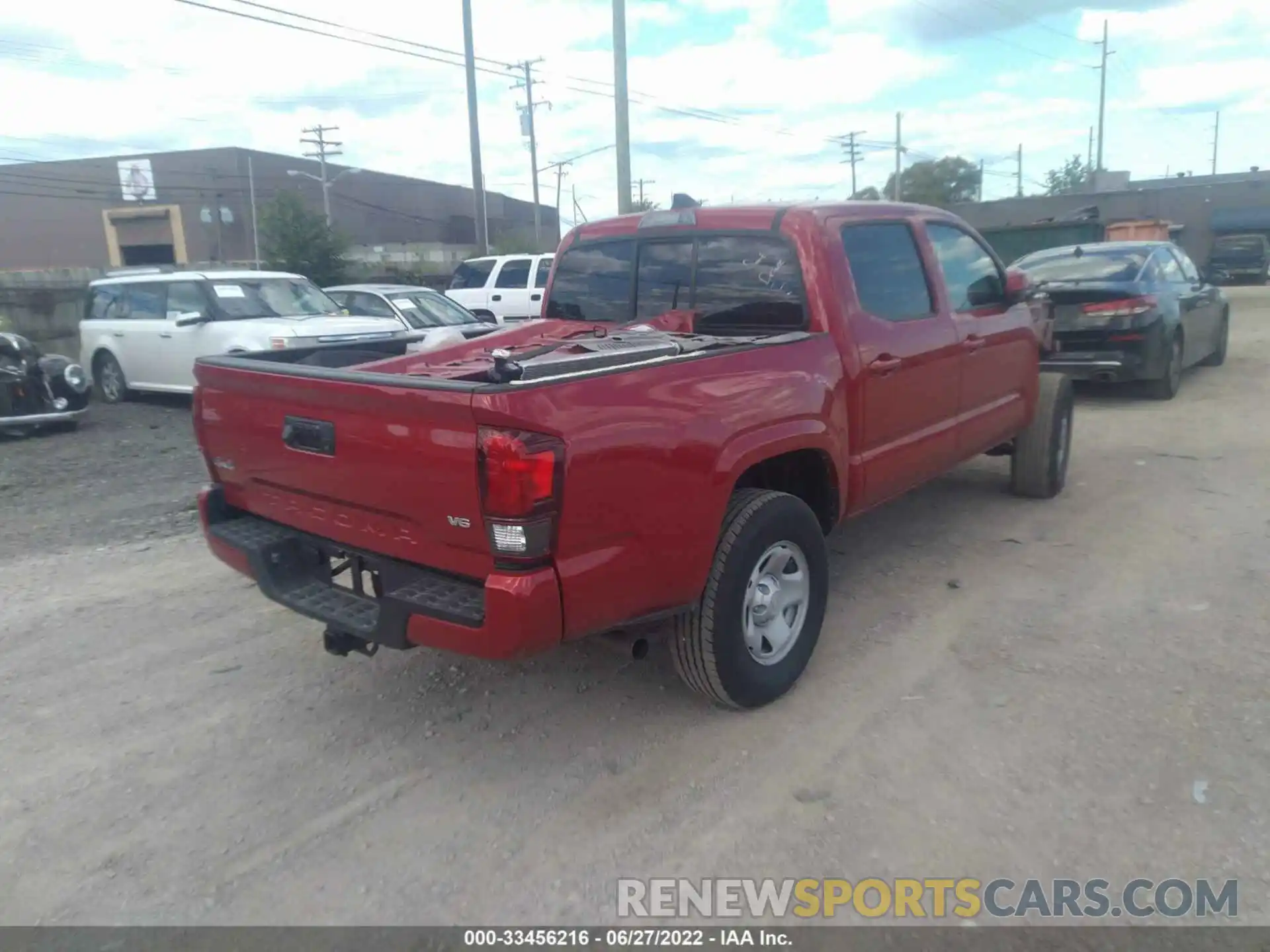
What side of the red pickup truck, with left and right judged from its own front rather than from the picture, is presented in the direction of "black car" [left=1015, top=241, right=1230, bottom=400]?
front

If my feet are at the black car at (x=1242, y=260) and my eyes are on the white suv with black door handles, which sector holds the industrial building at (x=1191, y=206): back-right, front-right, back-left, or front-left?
back-right

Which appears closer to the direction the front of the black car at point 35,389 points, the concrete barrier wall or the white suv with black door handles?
the white suv with black door handles

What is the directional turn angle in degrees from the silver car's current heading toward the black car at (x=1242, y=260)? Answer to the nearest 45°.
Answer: approximately 90° to its left

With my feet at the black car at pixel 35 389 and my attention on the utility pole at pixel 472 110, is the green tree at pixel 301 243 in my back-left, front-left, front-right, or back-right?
front-left

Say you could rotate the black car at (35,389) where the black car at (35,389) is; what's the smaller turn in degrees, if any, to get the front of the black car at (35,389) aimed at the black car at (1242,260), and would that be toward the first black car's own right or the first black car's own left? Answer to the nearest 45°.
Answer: approximately 45° to the first black car's own left

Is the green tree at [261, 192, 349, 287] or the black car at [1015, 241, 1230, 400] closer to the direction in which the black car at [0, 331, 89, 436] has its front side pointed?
the black car

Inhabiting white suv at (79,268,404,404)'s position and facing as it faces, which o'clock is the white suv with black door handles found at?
The white suv with black door handles is roughly at 9 o'clock from the white suv.

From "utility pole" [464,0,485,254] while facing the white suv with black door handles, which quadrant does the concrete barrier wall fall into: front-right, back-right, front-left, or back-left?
front-right

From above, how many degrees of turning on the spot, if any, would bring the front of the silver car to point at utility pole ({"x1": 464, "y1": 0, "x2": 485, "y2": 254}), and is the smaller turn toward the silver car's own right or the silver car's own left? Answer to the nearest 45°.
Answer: approximately 135° to the silver car's own left

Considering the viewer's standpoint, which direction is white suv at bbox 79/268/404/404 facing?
facing the viewer and to the right of the viewer

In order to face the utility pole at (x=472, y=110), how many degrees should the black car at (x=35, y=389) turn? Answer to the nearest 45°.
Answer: approximately 90° to its left

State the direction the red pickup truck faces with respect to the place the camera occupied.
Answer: facing away from the viewer and to the right of the viewer
